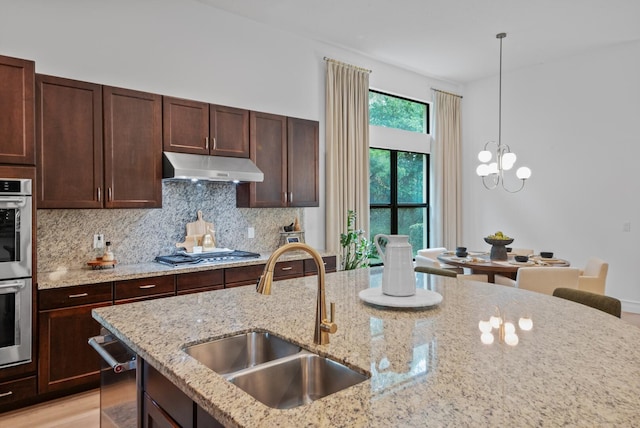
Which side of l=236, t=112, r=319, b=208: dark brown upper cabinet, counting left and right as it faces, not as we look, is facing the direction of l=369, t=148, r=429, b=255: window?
left

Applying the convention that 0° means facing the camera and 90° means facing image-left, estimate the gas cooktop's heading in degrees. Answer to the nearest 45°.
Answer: approximately 315°

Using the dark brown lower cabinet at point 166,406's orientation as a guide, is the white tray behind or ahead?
behind

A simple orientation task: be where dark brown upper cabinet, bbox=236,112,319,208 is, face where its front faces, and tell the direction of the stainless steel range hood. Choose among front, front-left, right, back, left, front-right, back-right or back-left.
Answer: right

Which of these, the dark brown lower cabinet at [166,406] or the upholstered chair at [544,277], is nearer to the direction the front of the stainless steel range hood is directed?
the dark brown lower cabinet

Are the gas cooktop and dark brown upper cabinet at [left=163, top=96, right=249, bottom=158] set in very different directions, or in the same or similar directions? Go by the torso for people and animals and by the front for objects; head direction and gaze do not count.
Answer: same or similar directions

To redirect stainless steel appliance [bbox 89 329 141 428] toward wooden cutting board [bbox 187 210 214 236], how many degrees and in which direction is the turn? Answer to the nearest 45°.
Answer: approximately 135° to its right

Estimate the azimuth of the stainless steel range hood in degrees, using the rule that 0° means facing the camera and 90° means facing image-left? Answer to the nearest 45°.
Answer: approximately 0°

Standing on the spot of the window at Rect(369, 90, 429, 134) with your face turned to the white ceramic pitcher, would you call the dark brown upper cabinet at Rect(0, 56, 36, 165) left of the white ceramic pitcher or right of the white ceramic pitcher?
right

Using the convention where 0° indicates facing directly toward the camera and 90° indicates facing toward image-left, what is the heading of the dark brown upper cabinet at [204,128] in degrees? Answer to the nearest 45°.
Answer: approximately 315°

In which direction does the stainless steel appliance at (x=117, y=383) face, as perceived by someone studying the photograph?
facing the viewer and to the left of the viewer

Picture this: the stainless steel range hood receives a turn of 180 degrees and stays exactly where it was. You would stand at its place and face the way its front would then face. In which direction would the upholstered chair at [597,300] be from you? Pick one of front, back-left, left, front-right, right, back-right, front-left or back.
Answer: back-right

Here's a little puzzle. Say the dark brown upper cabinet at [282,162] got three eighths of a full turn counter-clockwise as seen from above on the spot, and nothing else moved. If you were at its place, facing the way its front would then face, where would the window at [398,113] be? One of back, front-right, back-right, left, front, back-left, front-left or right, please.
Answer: front-right
